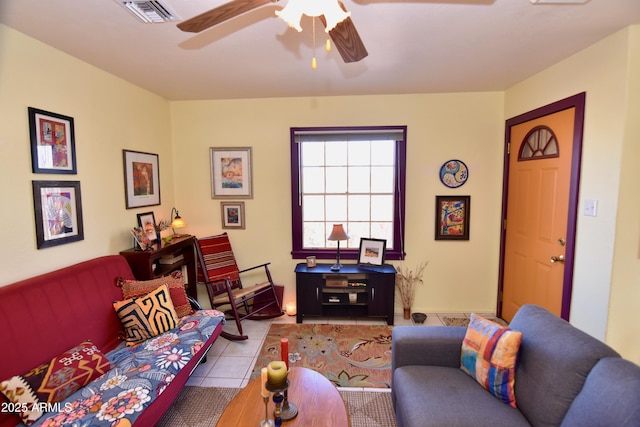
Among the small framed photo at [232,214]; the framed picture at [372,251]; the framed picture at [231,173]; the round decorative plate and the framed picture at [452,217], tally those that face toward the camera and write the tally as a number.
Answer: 5

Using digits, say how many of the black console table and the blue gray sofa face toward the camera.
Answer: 1

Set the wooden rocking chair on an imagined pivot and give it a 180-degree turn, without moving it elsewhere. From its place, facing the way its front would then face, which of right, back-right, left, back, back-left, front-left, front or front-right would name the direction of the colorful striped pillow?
back

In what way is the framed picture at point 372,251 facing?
toward the camera

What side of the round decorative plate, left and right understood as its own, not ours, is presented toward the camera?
front

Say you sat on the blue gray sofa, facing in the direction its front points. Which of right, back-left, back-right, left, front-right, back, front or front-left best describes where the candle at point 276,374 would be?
front-left

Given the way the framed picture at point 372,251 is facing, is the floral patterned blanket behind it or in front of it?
in front

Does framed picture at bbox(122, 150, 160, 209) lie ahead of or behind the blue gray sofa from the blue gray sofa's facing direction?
ahead

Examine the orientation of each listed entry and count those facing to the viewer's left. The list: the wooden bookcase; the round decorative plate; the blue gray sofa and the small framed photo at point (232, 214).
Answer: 1

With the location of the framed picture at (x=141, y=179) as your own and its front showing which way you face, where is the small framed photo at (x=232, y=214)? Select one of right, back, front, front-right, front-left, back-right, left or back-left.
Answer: front-left

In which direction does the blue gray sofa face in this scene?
to the viewer's left

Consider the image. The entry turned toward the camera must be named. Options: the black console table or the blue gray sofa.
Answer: the black console table

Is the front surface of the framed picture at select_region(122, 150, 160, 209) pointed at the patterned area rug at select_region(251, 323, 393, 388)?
yes

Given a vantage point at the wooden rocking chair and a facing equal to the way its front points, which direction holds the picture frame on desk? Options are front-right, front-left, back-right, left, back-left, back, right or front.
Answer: back-right

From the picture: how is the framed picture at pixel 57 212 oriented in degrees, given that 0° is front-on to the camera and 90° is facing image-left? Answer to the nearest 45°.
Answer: approximately 315°

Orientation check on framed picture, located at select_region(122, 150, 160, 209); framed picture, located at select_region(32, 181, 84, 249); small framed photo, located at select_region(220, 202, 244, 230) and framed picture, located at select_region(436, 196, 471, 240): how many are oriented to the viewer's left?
0

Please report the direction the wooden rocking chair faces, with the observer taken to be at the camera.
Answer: facing the viewer and to the right of the viewer

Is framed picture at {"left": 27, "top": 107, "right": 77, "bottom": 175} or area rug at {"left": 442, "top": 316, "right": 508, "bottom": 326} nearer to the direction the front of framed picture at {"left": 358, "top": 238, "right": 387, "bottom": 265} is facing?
the framed picture
